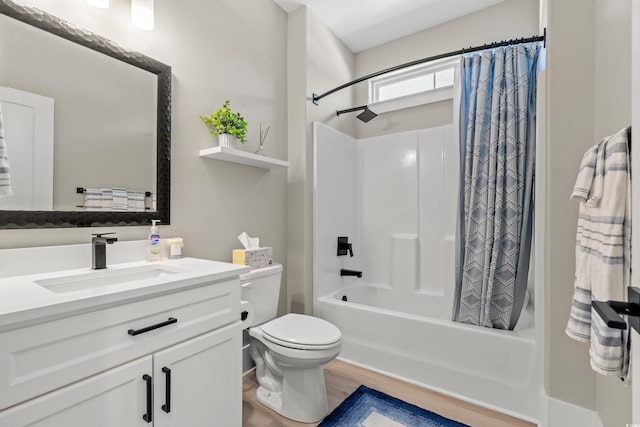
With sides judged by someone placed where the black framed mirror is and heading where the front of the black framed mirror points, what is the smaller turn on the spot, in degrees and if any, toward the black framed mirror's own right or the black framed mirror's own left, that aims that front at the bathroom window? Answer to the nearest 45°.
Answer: approximately 45° to the black framed mirror's own left

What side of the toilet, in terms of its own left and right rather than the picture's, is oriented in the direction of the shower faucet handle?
left

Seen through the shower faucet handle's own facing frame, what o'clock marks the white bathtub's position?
The white bathtub is roughly at 12 o'clock from the shower faucet handle.

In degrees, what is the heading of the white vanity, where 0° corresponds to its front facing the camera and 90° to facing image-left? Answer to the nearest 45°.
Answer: approximately 315°

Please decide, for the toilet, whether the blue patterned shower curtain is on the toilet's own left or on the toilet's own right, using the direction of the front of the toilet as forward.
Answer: on the toilet's own left

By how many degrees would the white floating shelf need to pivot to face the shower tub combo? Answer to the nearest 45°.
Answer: approximately 45° to its left

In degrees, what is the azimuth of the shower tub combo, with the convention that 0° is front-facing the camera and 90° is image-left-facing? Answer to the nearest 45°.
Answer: approximately 45°
